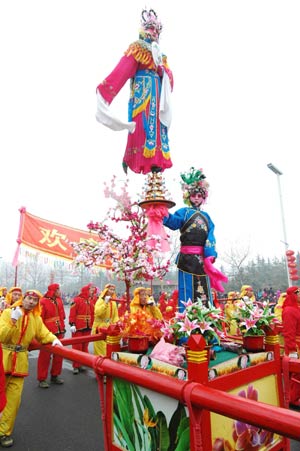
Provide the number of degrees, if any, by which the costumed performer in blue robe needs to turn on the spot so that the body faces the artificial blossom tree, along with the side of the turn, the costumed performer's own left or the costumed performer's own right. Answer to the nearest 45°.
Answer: approximately 90° to the costumed performer's own right

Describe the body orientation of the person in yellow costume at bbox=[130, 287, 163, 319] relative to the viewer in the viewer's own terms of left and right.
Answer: facing the viewer and to the right of the viewer

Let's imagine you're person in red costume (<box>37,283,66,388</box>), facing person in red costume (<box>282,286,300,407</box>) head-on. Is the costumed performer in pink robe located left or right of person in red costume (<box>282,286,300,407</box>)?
right

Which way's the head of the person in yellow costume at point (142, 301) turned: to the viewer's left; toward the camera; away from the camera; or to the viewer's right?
toward the camera

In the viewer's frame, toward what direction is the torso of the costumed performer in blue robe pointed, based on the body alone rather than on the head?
toward the camera

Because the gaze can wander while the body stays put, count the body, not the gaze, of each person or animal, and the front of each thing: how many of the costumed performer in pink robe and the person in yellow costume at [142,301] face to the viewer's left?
0

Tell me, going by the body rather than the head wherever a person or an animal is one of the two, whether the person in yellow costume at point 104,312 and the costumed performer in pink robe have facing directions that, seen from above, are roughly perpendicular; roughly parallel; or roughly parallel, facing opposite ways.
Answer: roughly parallel

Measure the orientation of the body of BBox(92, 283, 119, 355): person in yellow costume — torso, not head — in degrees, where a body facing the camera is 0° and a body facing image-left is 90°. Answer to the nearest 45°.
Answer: approximately 315°
